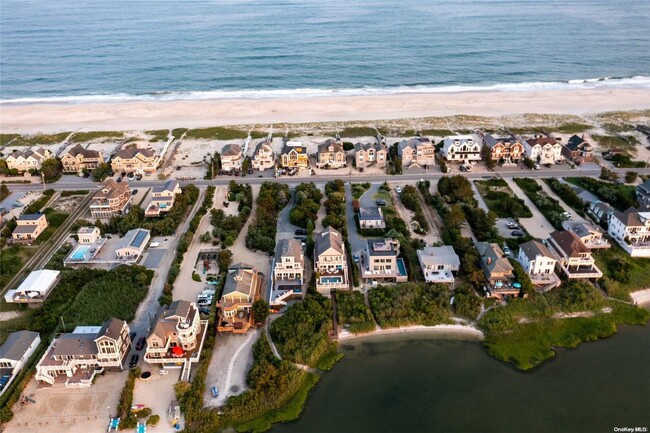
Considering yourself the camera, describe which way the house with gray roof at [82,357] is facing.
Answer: facing the viewer

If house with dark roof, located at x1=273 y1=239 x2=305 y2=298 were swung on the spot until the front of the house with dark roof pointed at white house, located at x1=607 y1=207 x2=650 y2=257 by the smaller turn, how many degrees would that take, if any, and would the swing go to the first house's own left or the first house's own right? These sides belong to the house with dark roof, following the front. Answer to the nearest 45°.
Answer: approximately 90° to the first house's own left

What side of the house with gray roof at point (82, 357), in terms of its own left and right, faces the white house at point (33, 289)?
back

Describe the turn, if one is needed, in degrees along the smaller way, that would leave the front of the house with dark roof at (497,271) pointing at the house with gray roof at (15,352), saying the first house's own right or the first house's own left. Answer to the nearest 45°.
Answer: approximately 45° to the first house's own right

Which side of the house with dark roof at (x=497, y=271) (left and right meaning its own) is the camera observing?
back

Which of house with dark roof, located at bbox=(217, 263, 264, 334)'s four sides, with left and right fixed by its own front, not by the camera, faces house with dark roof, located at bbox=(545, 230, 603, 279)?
left

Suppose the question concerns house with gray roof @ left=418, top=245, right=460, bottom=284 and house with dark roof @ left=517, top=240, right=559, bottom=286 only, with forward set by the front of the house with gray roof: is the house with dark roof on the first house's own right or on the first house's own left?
on the first house's own left

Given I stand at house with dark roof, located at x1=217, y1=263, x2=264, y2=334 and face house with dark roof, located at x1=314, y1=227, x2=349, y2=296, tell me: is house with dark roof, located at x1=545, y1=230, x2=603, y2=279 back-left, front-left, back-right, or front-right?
front-right
